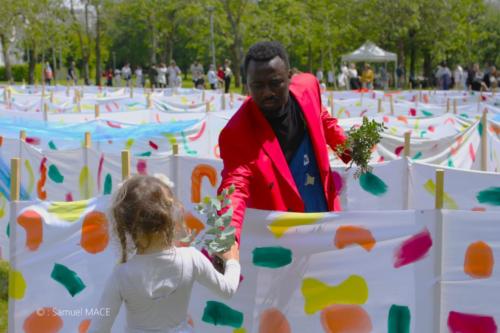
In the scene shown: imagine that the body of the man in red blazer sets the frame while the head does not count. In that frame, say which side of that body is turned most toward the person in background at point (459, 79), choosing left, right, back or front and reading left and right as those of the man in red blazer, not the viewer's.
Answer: back

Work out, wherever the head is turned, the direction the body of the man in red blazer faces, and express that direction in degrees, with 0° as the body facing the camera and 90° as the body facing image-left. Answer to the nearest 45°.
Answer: approximately 0°

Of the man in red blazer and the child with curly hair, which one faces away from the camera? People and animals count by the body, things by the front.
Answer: the child with curly hair

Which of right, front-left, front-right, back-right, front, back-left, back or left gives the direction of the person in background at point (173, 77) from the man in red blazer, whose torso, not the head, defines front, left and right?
back

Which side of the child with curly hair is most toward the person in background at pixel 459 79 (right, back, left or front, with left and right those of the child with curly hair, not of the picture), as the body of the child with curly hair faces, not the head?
front

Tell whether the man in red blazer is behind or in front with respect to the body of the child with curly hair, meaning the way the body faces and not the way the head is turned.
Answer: in front

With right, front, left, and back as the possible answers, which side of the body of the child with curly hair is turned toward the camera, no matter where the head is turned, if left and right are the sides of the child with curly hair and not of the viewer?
back

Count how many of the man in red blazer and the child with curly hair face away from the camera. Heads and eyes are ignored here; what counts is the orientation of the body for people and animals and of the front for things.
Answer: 1

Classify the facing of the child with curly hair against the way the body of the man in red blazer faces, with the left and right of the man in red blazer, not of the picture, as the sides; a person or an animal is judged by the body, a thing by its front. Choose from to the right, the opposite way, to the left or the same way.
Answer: the opposite way

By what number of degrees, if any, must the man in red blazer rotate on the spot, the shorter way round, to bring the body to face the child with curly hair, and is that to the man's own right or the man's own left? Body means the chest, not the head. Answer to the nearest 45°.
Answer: approximately 45° to the man's own right

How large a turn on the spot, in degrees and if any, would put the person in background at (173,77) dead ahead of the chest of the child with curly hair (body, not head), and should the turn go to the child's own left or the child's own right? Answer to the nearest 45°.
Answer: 0° — they already face them

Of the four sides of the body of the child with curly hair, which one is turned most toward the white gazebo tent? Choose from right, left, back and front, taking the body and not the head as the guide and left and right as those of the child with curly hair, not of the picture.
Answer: front

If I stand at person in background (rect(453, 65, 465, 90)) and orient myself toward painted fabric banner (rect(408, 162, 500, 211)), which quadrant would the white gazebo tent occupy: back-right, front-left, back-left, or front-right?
back-right

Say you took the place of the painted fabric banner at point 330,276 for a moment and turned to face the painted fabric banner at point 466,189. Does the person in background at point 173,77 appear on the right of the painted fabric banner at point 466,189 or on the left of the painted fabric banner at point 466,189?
left

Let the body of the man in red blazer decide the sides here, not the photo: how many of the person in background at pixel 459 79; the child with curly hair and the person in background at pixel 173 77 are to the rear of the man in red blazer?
2

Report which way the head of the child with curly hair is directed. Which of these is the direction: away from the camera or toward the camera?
away from the camera
